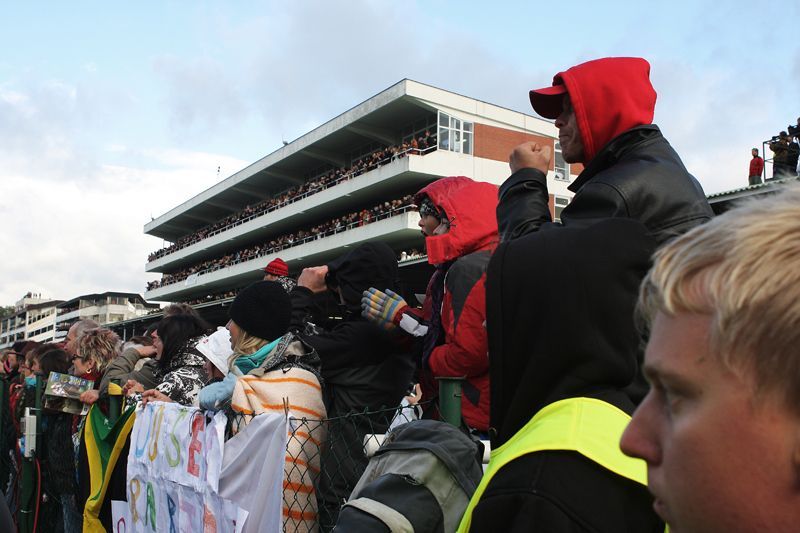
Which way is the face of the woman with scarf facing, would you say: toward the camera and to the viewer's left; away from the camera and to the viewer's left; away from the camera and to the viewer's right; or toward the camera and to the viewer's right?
away from the camera and to the viewer's left

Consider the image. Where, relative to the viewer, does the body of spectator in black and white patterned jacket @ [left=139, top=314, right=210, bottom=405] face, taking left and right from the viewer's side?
facing to the left of the viewer

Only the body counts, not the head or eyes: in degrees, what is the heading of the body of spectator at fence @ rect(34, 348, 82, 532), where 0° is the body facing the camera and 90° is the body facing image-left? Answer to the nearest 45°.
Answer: approximately 90°

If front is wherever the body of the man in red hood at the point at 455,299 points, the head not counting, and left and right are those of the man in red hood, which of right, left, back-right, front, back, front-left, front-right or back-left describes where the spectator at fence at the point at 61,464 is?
front-right

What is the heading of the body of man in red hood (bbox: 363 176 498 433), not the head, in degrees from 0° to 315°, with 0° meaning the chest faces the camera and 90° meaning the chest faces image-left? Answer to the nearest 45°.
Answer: approximately 90°

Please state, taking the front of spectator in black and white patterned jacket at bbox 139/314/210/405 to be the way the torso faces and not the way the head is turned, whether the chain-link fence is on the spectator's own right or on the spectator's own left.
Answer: on the spectator's own left

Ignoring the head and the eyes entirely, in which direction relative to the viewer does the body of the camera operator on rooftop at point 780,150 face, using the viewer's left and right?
facing to the left of the viewer

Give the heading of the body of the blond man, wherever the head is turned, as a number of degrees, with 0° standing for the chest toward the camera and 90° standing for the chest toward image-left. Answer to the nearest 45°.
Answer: approximately 90°

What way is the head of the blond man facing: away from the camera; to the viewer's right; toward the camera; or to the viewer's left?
to the viewer's left
